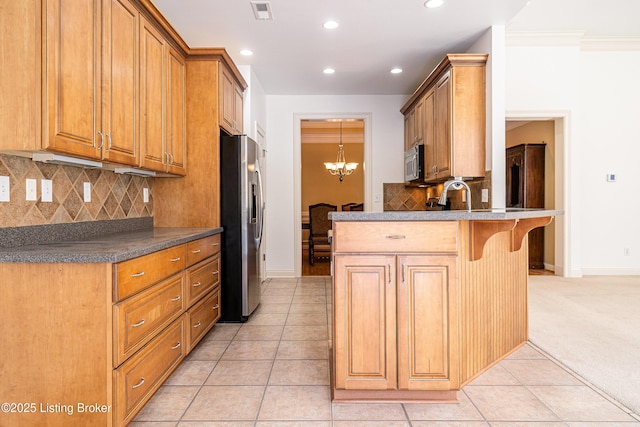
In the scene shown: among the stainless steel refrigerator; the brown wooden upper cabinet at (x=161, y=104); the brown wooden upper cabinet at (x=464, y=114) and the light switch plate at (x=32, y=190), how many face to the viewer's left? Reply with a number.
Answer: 1

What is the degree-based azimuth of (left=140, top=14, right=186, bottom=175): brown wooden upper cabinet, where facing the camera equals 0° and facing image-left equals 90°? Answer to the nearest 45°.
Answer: approximately 315°

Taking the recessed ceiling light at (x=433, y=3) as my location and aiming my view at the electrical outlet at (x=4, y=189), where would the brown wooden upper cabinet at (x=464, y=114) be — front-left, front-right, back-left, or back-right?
back-right

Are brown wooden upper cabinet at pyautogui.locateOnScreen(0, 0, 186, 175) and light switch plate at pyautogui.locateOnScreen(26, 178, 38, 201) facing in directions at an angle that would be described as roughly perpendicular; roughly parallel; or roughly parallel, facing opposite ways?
roughly parallel

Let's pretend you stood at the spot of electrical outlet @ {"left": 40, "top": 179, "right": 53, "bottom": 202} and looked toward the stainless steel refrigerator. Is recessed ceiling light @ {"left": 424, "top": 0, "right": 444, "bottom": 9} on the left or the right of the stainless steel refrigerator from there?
right

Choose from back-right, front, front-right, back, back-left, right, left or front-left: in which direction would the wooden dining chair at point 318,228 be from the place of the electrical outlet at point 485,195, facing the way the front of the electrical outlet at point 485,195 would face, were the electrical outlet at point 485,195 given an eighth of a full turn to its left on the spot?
back-right

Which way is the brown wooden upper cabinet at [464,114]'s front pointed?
to the viewer's left

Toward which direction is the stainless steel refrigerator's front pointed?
to the viewer's right

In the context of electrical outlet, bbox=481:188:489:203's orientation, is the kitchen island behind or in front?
in front

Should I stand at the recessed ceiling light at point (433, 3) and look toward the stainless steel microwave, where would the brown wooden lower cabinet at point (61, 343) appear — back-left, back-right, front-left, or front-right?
back-left

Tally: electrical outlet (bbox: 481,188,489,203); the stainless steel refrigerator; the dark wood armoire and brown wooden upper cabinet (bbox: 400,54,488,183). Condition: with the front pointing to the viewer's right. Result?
1

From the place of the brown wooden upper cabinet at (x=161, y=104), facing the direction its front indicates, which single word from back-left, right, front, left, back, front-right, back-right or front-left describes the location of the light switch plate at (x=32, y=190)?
right
